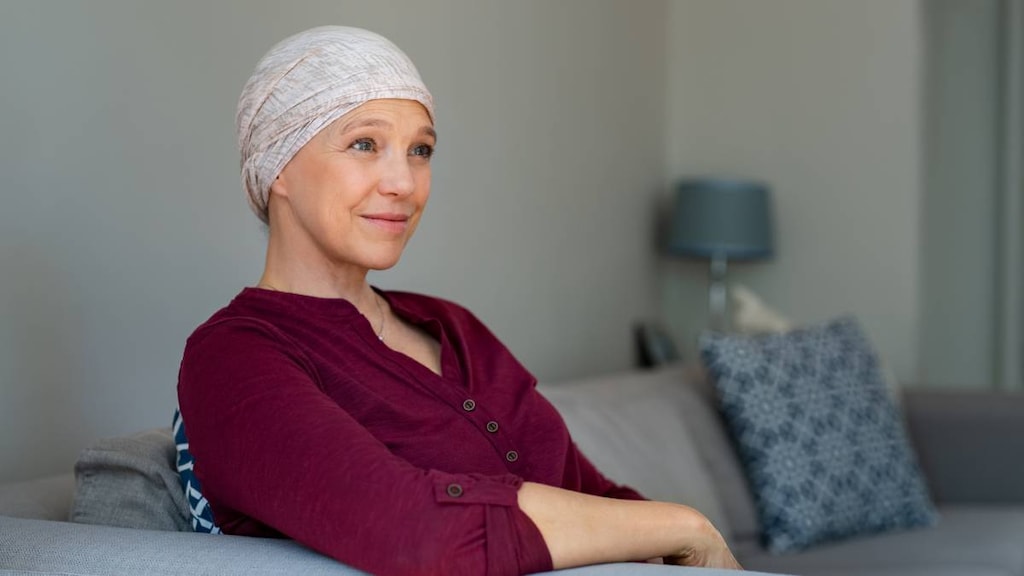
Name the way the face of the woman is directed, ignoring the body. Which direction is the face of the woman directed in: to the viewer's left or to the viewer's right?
to the viewer's right

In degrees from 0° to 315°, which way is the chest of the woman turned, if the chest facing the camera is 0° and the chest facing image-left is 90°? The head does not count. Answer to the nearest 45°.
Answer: approximately 315°

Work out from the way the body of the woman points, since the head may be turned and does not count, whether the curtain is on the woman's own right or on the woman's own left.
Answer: on the woman's own left
